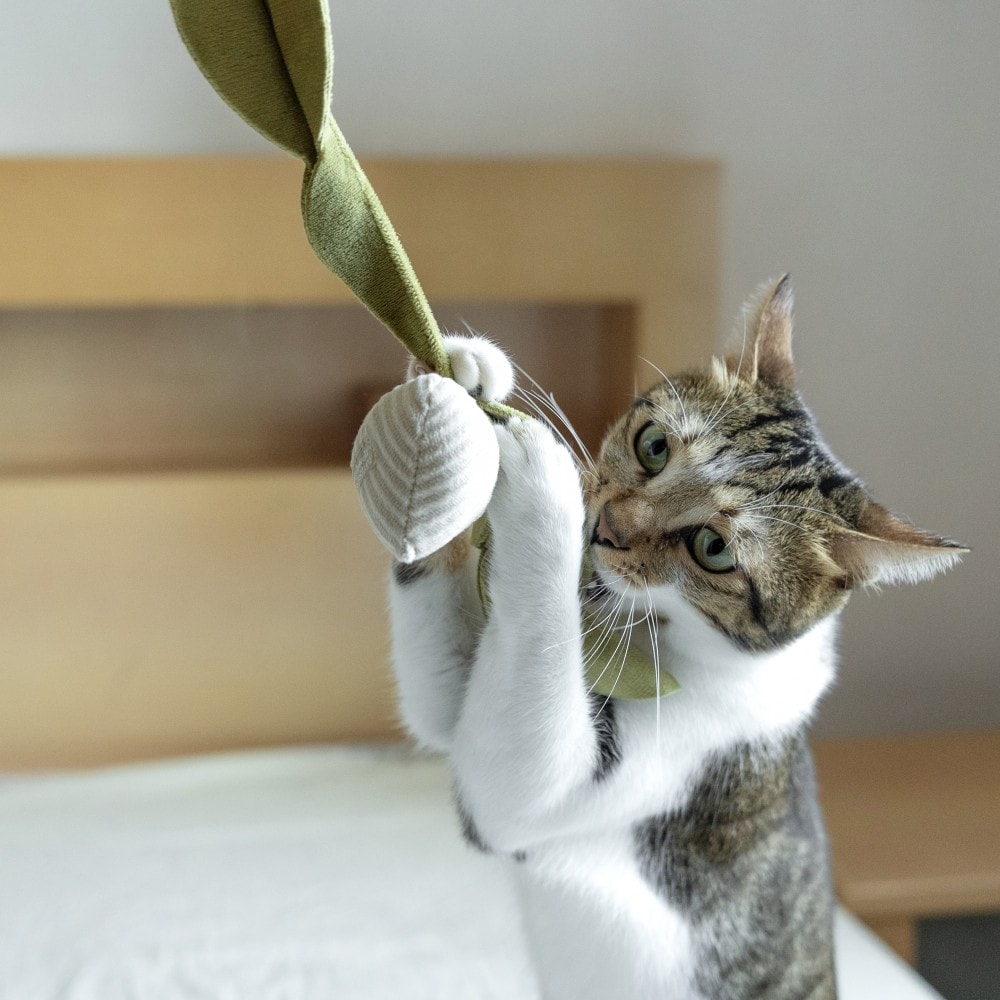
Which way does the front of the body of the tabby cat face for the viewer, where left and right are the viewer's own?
facing the viewer and to the left of the viewer
